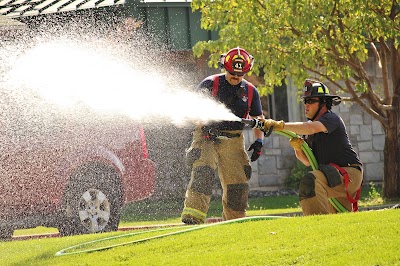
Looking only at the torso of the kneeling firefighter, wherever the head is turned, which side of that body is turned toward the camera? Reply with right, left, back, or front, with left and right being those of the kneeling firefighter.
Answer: left

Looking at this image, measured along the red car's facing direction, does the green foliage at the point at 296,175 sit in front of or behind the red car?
behind

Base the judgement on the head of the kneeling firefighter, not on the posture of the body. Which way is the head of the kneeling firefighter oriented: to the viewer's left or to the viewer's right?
to the viewer's left

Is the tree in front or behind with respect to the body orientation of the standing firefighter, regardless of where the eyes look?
behind

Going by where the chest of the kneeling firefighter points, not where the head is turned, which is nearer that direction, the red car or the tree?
the red car

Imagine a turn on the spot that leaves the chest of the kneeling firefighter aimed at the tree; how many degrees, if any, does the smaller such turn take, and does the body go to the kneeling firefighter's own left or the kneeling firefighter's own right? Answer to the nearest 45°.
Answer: approximately 90° to the kneeling firefighter's own right

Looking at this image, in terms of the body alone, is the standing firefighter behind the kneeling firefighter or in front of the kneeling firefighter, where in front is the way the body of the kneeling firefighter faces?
in front
